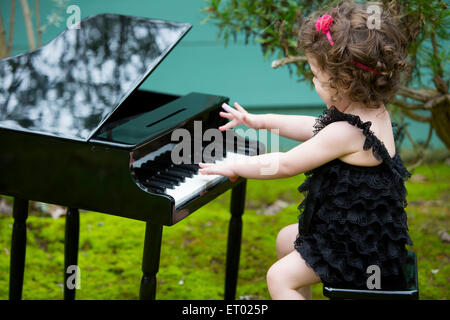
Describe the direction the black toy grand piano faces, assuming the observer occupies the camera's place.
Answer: facing the viewer and to the right of the viewer

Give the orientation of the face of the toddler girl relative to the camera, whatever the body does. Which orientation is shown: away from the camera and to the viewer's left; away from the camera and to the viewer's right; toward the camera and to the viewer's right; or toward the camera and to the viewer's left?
away from the camera and to the viewer's left

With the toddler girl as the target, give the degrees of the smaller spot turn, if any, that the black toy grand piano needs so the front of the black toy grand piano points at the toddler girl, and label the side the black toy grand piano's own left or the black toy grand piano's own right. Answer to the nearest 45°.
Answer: approximately 45° to the black toy grand piano's own left
